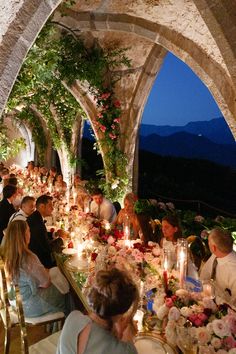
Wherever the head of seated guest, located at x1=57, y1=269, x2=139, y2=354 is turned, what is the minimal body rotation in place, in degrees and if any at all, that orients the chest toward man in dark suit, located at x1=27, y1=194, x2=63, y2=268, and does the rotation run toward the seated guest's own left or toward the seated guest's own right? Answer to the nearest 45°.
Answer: approximately 45° to the seated guest's own left

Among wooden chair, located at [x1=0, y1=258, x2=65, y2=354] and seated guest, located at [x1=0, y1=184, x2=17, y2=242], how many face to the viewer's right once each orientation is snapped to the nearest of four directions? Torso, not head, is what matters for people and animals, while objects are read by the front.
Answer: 2

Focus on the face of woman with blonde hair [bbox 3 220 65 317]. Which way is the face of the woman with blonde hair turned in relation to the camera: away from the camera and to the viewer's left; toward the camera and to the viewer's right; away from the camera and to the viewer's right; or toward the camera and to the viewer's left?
away from the camera and to the viewer's right

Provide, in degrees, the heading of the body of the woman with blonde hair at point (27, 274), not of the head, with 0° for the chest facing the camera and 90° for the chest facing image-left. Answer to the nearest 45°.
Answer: approximately 225°

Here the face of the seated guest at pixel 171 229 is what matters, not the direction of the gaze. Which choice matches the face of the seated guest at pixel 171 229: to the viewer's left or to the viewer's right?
to the viewer's left

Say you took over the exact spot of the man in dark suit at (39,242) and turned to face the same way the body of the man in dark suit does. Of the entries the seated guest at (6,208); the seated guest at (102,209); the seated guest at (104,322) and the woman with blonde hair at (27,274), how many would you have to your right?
2

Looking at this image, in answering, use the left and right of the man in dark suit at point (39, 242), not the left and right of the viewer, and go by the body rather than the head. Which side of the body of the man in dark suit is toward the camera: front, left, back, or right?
right

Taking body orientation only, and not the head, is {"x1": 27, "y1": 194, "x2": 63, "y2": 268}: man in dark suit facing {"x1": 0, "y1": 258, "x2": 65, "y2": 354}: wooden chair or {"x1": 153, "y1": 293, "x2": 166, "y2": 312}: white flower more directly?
the white flower

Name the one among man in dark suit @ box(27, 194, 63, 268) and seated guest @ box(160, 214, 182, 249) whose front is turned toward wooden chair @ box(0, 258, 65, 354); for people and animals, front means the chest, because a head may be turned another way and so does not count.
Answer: the seated guest

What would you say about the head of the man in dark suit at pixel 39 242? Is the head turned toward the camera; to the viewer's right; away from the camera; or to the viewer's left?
to the viewer's right

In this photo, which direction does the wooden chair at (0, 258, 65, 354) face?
to the viewer's right

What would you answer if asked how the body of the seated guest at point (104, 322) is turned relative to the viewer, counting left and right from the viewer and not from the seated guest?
facing away from the viewer and to the right of the viewer
